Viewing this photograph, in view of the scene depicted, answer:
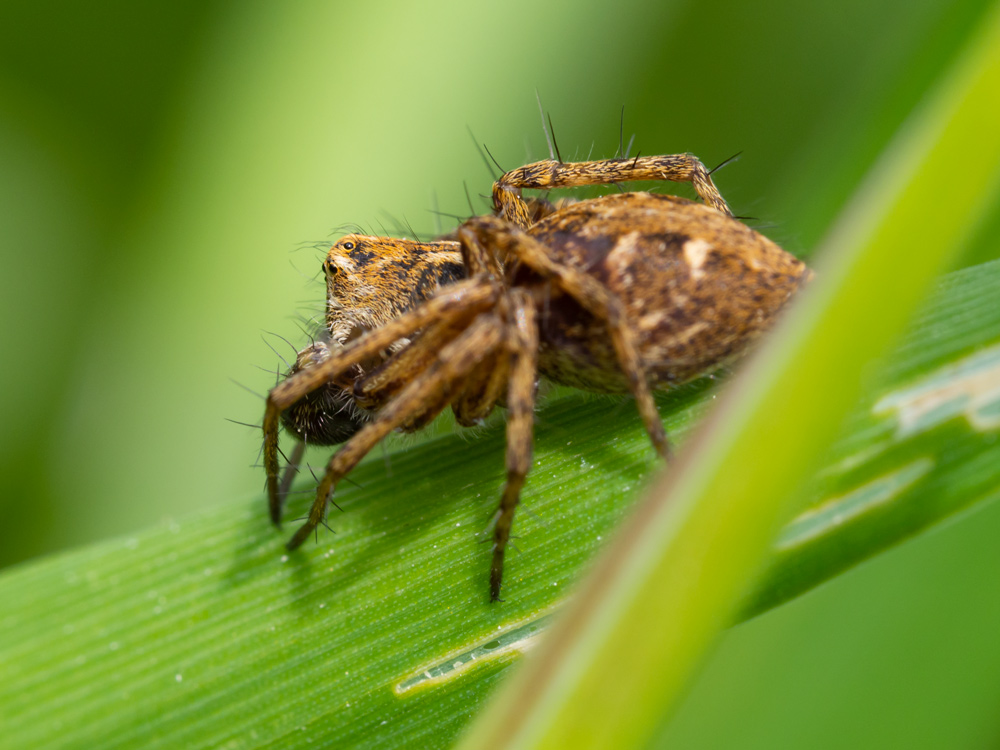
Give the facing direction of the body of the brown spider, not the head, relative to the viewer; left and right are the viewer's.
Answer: facing to the left of the viewer
